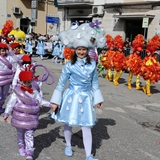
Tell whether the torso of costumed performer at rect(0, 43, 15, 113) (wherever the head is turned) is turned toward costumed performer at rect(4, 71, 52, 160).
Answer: yes

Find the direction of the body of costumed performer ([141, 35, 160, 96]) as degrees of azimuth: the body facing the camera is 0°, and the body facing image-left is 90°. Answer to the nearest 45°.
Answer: approximately 45°

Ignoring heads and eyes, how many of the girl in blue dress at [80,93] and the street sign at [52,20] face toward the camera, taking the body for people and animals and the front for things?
2

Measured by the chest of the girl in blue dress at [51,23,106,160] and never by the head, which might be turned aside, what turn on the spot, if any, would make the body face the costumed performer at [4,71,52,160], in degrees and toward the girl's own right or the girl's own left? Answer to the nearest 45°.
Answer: approximately 90° to the girl's own right

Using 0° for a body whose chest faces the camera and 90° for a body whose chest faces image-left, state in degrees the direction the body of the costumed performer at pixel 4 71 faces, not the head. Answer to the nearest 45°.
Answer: approximately 0°

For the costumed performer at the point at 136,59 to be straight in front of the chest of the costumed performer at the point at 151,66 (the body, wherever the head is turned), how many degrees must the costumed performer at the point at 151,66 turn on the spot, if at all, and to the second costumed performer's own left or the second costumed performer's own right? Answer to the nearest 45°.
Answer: approximately 90° to the second costumed performer's own right

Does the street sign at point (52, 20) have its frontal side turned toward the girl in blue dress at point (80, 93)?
yes
